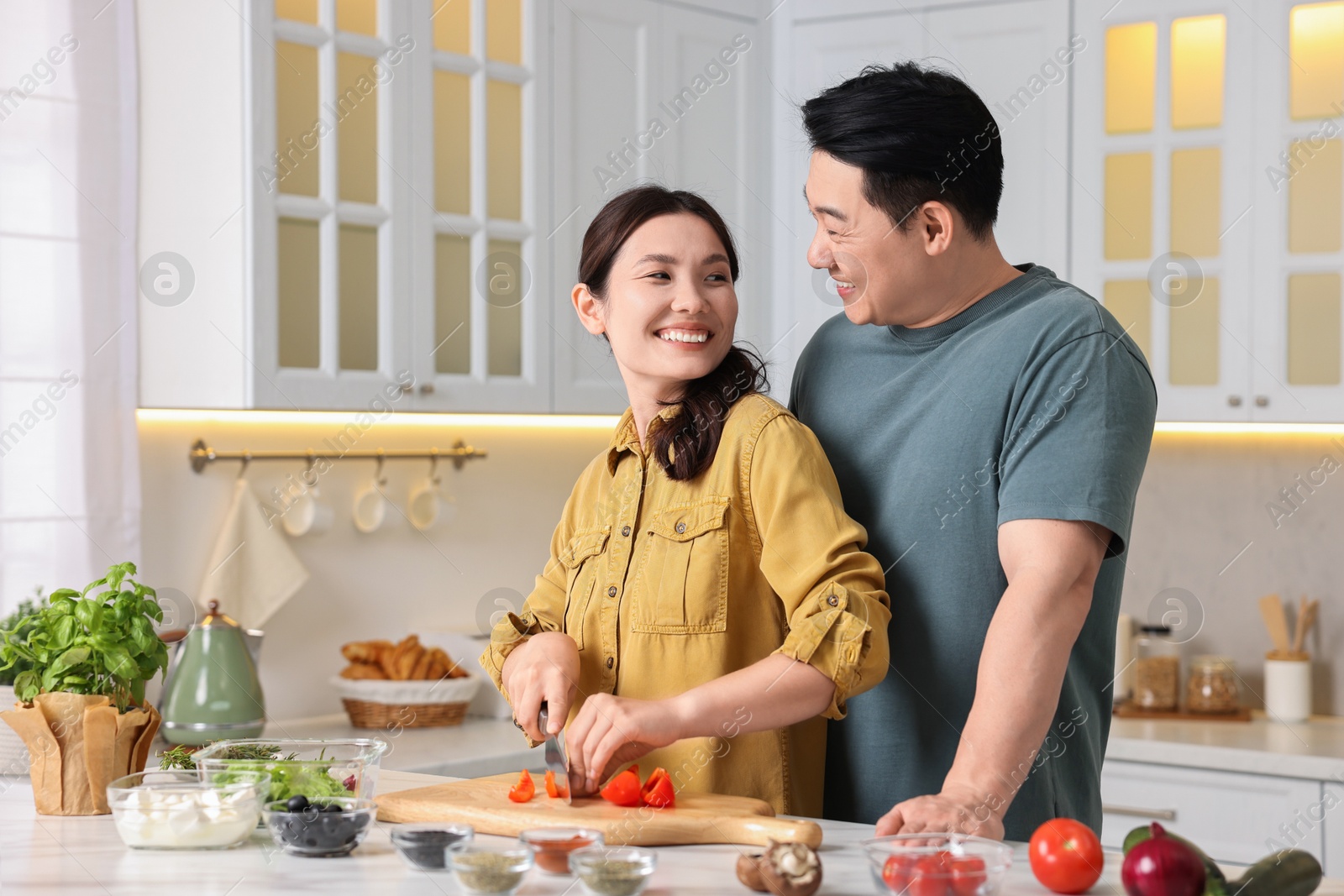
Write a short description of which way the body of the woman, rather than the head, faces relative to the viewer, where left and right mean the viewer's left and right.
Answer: facing the viewer and to the left of the viewer

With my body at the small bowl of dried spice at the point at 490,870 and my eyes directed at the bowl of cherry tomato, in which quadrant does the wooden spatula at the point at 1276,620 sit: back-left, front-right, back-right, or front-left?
front-left

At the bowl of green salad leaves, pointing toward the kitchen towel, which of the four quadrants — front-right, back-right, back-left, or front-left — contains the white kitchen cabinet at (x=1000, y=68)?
front-right

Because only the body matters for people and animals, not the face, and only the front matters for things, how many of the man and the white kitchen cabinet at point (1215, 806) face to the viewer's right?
0

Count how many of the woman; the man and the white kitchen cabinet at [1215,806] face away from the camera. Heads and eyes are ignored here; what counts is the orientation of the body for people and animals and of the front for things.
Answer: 0

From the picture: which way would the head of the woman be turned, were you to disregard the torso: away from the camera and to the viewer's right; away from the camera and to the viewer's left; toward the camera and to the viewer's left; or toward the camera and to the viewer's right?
toward the camera and to the viewer's right

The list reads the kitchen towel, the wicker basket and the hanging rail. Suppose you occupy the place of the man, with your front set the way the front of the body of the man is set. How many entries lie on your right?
3

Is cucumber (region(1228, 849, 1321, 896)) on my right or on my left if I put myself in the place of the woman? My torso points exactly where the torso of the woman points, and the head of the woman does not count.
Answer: on my left
